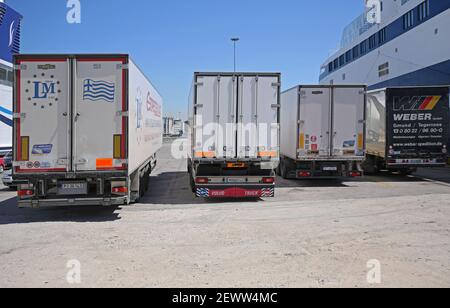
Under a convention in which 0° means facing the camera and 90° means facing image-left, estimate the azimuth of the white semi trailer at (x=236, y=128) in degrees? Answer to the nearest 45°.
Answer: approximately 180°

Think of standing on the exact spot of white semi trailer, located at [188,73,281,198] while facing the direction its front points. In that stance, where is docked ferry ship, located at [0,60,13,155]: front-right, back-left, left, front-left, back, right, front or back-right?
front-left

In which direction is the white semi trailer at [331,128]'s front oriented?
away from the camera

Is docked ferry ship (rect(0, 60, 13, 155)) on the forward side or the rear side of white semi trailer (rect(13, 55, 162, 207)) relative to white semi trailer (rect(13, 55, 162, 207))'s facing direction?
on the forward side

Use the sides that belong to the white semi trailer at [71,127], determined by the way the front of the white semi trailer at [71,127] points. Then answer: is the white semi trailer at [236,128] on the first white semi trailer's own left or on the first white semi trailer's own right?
on the first white semi trailer's own right

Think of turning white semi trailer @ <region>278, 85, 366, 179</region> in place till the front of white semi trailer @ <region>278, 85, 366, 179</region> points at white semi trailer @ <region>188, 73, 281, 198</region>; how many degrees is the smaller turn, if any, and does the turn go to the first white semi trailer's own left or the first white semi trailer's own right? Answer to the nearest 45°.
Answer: approximately 135° to the first white semi trailer's own left

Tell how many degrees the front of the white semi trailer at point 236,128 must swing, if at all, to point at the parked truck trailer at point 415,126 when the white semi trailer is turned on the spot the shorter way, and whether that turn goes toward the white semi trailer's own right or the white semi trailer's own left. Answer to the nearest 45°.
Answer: approximately 45° to the white semi trailer's own right

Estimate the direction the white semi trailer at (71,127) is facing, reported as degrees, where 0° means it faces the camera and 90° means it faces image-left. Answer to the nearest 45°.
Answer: approximately 180°
